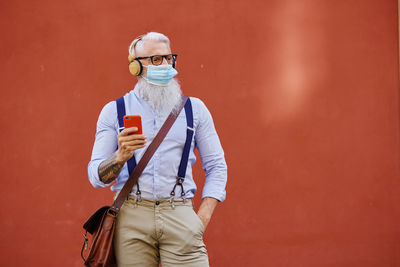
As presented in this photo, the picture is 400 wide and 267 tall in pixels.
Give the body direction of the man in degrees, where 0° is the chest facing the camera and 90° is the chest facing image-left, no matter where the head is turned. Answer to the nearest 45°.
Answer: approximately 0°

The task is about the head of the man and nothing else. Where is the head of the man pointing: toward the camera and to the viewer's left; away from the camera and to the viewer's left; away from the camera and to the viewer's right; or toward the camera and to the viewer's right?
toward the camera and to the viewer's right
